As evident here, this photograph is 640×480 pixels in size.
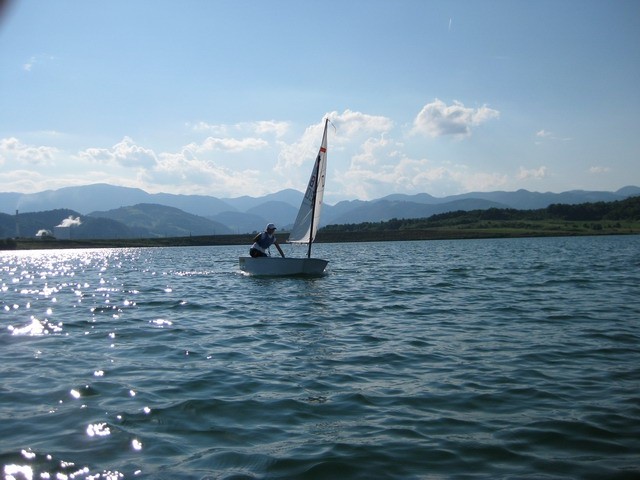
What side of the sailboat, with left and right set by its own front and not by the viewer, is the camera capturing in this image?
right
